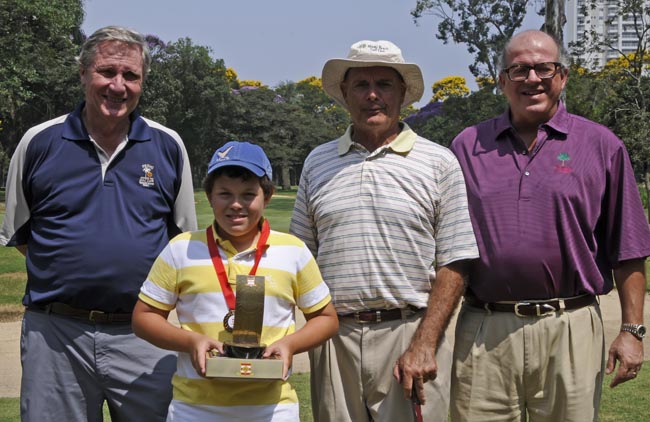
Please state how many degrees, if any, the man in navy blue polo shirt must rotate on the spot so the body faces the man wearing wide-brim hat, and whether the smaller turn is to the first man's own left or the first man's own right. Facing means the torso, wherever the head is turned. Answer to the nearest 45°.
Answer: approximately 90° to the first man's own left

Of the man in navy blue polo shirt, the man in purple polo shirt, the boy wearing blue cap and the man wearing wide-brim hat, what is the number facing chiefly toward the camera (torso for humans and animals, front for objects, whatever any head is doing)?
4

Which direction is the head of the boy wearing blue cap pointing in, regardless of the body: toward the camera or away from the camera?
toward the camera

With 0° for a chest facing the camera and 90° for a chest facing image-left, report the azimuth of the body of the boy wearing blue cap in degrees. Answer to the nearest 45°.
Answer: approximately 0°

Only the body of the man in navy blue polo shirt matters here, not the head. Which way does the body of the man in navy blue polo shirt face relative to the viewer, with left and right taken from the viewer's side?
facing the viewer

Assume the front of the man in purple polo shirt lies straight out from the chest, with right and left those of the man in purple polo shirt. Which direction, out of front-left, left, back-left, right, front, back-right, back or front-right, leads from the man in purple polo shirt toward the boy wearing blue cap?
front-right

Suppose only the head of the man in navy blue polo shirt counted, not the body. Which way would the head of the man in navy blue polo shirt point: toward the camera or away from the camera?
toward the camera

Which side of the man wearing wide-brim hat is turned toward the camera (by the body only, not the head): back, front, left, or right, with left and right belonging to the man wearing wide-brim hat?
front

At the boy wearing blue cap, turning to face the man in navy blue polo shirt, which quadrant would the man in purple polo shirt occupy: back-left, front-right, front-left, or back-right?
back-right

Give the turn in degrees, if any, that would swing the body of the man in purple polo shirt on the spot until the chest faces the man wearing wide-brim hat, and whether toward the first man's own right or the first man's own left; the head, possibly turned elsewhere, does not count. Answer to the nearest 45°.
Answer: approximately 45° to the first man's own right

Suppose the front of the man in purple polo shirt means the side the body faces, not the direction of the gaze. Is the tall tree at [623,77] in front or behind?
behind
